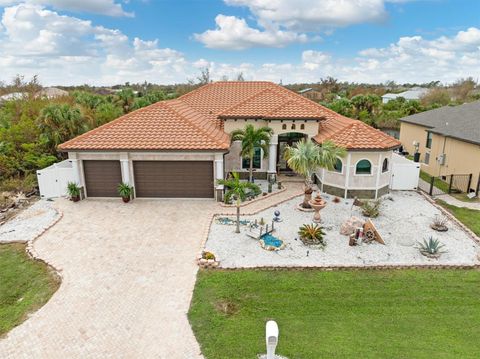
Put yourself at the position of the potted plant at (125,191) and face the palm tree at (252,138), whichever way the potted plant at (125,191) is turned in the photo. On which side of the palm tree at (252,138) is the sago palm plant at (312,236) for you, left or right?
right

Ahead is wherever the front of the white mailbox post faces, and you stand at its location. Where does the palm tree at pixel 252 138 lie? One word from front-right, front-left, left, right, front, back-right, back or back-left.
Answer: back

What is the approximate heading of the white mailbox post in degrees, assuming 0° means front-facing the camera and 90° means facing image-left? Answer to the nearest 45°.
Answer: approximately 0°

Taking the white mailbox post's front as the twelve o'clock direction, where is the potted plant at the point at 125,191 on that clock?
The potted plant is roughly at 5 o'clock from the white mailbox post.

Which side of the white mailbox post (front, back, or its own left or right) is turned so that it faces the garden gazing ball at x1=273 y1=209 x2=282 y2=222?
back

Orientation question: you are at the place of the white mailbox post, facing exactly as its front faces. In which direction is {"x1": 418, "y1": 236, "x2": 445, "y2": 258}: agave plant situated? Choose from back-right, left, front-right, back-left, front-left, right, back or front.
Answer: back-left

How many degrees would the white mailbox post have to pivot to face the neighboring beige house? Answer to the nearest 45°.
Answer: approximately 135° to its left

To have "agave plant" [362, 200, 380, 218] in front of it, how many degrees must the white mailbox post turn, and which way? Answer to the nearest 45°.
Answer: approximately 135° to its left

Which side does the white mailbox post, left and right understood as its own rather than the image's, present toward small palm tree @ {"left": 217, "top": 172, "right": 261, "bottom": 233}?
back

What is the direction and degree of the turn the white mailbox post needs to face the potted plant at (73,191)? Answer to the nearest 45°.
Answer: approximately 135° to its right

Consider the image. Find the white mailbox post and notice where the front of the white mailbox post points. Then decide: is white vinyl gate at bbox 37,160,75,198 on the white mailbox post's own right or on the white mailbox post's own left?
on the white mailbox post's own right

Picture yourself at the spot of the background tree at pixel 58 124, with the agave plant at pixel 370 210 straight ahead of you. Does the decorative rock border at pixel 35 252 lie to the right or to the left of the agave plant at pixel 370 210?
right
